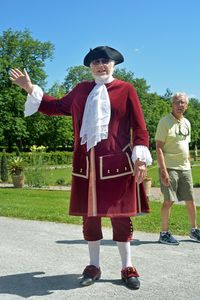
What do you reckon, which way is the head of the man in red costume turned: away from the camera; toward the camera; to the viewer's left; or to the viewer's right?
toward the camera

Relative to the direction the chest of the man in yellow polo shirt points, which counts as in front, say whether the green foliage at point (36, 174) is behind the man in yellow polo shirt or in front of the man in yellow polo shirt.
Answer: behind

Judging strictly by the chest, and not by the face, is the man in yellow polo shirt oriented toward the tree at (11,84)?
no

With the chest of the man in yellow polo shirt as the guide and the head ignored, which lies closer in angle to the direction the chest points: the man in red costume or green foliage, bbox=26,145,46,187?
the man in red costume

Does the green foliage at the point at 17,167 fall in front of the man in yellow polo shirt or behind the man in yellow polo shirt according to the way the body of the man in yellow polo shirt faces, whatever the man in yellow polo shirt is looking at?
behind

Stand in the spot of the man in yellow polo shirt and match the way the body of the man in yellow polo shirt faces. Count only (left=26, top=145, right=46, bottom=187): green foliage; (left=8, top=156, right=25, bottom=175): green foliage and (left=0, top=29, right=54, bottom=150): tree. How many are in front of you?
0

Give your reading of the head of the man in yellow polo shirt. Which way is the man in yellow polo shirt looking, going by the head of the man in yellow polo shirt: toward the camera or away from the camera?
toward the camera

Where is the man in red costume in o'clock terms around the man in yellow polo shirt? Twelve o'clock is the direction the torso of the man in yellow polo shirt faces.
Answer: The man in red costume is roughly at 2 o'clock from the man in yellow polo shirt.
